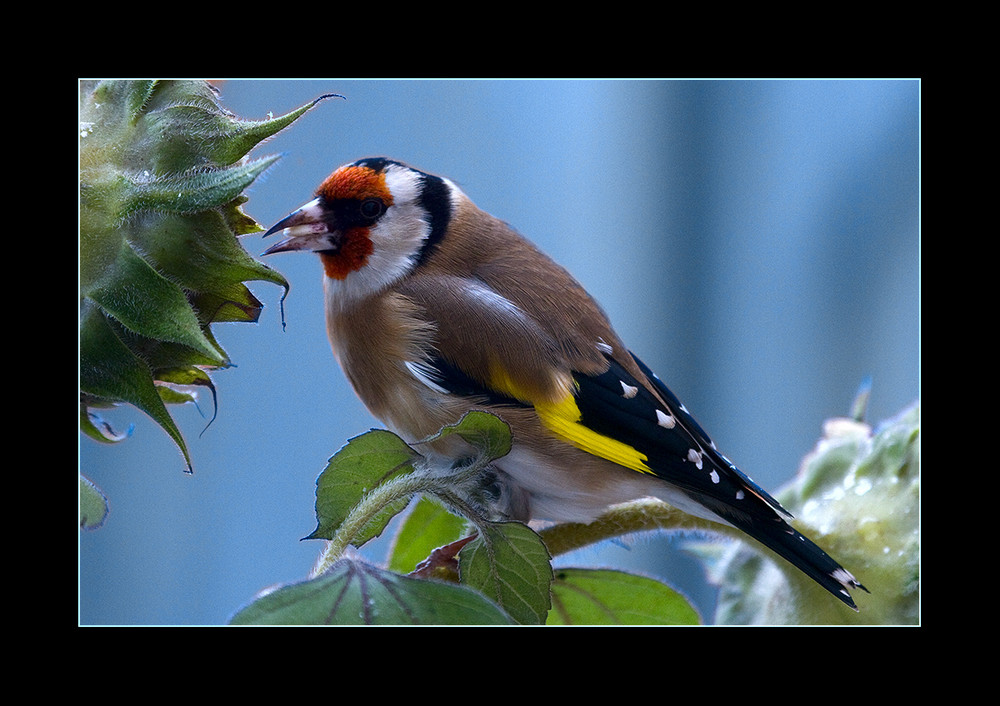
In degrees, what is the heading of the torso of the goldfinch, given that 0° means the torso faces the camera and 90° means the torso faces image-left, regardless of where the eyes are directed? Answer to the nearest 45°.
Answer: approximately 90°
